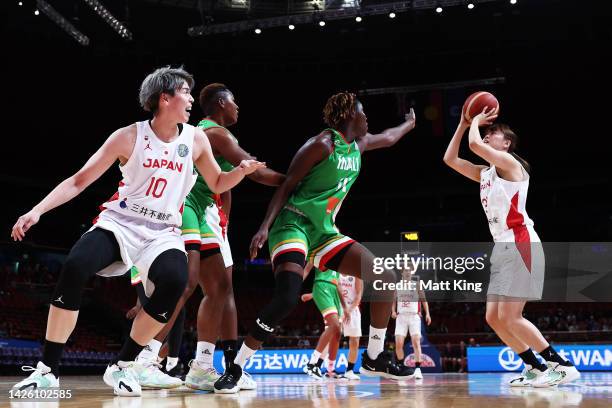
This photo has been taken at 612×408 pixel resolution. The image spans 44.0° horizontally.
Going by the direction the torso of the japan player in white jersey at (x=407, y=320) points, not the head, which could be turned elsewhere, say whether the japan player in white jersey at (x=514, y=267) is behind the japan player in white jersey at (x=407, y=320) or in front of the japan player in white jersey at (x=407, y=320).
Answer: in front

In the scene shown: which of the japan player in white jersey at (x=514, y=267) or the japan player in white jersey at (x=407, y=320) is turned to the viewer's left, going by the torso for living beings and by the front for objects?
the japan player in white jersey at (x=514, y=267)

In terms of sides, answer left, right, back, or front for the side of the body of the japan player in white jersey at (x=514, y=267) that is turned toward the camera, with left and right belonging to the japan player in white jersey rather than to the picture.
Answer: left

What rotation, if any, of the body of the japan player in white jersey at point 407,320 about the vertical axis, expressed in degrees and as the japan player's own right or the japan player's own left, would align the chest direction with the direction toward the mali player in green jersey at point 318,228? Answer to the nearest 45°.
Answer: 0° — they already face them

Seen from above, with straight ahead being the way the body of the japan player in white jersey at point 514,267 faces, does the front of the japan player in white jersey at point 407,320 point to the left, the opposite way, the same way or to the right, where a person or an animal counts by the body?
to the left

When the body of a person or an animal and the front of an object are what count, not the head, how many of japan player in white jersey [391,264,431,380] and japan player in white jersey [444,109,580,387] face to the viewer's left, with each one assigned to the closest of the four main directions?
1

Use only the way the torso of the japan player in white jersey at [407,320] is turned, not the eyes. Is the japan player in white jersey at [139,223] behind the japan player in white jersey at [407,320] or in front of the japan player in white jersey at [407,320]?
in front

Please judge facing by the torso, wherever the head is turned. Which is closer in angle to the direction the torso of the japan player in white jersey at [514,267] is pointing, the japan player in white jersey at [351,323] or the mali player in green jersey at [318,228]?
the mali player in green jersey

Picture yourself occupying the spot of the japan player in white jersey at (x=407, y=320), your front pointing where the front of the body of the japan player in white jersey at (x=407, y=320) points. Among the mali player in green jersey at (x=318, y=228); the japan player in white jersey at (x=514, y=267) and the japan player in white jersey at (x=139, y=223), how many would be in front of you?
3

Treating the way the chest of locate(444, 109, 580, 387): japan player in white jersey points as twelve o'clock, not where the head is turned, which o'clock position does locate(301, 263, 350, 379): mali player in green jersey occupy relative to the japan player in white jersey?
The mali player in green jersey is roughly at 2 o'clock from the japan player in white jersey.
